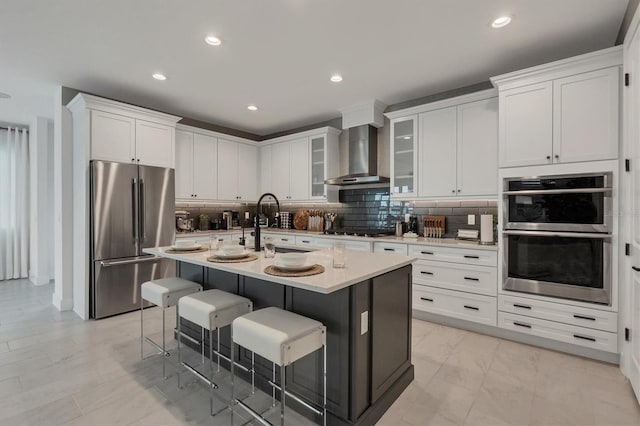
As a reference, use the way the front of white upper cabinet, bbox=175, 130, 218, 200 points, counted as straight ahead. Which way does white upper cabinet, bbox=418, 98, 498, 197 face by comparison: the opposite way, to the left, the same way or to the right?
to the right

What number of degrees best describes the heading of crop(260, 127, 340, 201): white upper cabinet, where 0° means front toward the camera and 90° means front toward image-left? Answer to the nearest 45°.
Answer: approximately 45°

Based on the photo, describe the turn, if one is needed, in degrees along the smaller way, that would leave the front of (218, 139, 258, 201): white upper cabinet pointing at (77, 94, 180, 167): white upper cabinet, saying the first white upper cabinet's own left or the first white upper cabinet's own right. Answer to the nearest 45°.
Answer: approximately 90° to the first white upper cabinet's own right

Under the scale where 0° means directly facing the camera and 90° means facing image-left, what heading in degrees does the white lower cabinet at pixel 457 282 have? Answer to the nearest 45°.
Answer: approximately 45°

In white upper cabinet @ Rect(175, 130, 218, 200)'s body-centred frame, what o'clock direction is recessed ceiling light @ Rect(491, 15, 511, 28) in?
The recessed ceiling light is roughly at 11 o'clock from the white upper cabinet.

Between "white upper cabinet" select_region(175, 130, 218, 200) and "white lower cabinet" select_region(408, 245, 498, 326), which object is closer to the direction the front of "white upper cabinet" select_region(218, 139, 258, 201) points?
the white lower cabinet

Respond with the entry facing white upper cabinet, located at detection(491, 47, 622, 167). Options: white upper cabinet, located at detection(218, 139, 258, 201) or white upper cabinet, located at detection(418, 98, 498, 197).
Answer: white upper cabinet, located at detection(218, 139, 258, 201)
